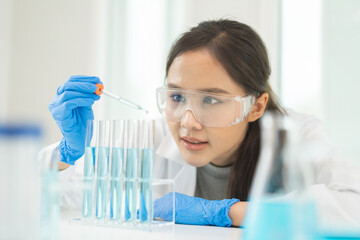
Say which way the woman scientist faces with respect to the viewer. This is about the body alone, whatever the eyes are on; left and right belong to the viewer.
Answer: facing the viewer and to the left of the viewer

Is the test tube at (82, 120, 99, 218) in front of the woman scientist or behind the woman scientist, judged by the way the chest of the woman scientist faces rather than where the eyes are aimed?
in front

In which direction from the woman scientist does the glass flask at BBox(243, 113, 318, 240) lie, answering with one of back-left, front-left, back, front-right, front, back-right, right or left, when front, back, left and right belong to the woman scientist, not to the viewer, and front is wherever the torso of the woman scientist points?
front-left

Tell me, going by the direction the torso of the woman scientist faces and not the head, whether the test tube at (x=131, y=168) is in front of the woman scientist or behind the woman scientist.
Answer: in front
